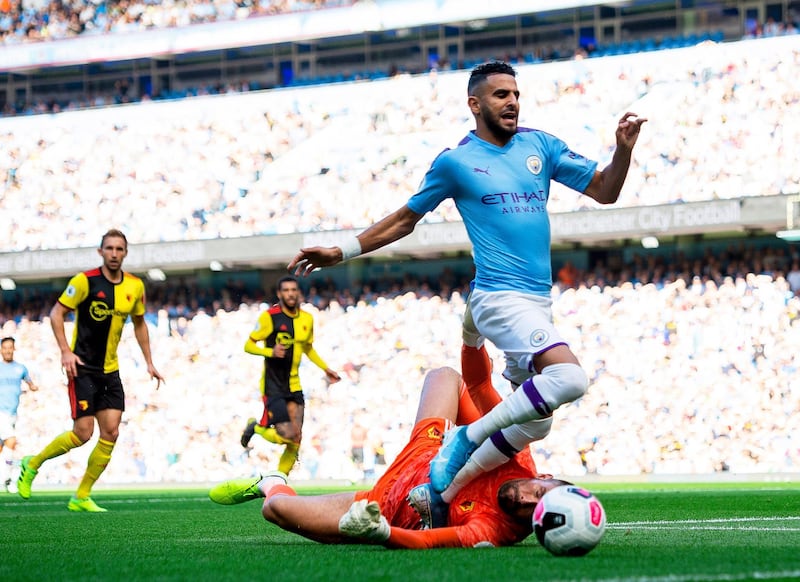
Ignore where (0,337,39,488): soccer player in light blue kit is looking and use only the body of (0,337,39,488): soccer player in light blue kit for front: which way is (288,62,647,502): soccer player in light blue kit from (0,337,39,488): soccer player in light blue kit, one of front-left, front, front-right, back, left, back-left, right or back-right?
front

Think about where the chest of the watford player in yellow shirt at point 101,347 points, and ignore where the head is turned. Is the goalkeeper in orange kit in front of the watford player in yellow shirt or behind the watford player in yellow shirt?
in front

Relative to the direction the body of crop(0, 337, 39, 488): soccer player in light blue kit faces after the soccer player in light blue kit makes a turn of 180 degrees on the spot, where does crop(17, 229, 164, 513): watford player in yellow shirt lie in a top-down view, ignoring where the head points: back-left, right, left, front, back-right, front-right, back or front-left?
back

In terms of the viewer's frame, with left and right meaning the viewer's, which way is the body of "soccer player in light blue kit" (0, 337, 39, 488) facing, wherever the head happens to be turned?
facing the viewer

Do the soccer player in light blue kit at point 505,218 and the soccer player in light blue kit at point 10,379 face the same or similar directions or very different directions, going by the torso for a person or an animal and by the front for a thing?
same or similar directions

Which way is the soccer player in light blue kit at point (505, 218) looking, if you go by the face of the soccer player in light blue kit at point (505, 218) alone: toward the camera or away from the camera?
toward the camera

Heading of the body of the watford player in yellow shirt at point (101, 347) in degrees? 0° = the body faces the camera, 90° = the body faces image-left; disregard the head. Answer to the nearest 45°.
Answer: approximately 315°

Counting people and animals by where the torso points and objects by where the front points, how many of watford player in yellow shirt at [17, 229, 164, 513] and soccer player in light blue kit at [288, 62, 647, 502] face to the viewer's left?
0

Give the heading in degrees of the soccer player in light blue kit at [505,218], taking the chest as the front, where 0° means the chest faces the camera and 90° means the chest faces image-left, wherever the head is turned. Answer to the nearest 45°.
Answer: approximately 315°

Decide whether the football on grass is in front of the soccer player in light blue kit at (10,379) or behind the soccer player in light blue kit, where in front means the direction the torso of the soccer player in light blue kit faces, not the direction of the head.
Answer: in front
